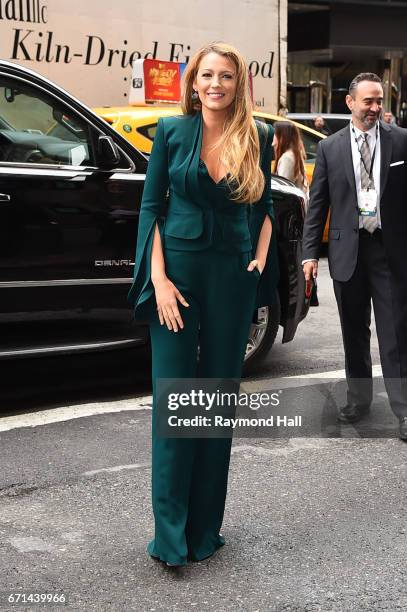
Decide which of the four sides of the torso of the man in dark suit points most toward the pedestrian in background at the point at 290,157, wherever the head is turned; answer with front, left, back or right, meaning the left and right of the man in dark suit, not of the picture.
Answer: back

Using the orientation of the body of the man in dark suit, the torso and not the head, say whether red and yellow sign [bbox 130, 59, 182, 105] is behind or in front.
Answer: behind

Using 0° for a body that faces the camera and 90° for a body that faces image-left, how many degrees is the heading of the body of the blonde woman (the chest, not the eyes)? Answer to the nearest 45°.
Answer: approximately 0°

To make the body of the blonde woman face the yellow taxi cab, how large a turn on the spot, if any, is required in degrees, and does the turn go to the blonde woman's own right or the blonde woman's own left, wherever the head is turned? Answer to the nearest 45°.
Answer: approximately 180°

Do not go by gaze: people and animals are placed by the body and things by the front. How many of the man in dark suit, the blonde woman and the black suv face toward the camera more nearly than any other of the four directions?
2

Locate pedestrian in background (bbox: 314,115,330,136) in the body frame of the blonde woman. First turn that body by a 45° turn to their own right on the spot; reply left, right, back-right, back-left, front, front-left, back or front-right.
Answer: back-right

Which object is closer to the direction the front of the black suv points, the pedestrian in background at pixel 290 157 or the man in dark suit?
the man in dark suit

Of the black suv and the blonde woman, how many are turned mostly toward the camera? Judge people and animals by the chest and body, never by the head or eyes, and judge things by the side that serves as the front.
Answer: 1

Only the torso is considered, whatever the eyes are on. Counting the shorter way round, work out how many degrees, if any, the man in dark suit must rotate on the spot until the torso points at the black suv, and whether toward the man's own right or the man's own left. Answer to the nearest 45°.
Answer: approximately 90° to the man's own right

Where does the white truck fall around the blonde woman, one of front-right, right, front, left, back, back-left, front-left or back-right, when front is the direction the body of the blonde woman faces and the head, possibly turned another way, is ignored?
back

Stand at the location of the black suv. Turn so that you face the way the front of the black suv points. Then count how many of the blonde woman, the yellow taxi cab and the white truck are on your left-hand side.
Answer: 2

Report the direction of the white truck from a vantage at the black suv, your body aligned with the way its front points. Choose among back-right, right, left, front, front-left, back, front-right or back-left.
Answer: left

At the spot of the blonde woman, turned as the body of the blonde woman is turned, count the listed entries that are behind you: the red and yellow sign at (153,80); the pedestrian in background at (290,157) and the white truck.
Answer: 3
